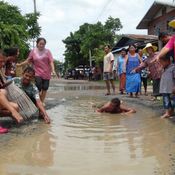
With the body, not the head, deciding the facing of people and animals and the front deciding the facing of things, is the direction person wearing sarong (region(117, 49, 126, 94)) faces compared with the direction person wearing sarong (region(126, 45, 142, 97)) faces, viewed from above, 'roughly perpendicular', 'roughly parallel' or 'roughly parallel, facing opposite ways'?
roughly parallel

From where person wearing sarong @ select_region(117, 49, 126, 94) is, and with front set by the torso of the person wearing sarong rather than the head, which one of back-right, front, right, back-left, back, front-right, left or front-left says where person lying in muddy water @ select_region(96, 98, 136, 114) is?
front

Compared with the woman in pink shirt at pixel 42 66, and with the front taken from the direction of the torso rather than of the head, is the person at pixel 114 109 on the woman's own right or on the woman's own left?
on the woman's own left

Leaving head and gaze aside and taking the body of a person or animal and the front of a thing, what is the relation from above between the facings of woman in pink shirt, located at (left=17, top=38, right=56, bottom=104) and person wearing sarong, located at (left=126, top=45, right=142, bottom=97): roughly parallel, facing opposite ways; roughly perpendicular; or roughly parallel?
roughly parallel

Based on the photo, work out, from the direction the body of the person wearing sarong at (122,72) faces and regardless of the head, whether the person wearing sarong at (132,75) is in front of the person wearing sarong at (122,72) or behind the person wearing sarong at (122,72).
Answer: in front

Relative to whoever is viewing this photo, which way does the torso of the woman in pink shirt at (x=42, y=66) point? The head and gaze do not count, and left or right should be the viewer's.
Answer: facing the viewer

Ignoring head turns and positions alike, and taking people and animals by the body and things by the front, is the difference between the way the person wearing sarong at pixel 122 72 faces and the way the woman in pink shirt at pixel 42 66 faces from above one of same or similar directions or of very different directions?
same or similar directions

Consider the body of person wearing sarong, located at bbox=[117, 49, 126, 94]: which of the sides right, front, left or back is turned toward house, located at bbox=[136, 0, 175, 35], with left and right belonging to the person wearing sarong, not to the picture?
back

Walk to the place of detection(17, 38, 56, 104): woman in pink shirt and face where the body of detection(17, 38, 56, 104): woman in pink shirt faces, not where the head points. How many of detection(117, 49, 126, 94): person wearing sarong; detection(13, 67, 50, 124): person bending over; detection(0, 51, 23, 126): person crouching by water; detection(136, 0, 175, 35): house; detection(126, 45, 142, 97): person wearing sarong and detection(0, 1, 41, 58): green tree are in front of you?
2

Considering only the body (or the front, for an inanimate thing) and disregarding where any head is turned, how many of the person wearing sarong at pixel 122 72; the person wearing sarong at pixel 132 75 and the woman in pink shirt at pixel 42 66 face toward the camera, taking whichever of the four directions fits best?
3

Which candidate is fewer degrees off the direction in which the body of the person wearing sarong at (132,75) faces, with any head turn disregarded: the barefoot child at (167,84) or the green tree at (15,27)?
the barefoot child

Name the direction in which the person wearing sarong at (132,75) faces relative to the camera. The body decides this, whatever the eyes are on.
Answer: toward the camera
